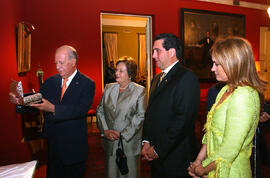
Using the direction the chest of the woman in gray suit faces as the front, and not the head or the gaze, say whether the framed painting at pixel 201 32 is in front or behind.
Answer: behind

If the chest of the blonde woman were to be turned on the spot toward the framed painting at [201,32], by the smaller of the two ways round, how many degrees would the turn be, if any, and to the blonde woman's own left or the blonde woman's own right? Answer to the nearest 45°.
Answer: approximately 90° to the blonde woman's own right

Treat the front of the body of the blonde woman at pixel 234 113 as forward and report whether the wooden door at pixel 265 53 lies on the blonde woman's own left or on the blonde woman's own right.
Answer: on the blonde woman's own right

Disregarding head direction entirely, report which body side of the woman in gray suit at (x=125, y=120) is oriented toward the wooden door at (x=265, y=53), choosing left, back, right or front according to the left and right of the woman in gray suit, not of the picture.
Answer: back

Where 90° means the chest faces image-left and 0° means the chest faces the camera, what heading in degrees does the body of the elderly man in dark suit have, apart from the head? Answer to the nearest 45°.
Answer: approximately 45°

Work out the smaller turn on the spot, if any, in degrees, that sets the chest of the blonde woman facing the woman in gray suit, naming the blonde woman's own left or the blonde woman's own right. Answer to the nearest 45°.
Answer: approximately 45° to the blonde woman's own right

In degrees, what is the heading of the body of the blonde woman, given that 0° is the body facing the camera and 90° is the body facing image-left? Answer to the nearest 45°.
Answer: approximately 90°

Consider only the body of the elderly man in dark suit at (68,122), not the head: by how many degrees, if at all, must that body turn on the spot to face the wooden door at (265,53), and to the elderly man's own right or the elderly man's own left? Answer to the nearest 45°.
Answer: approximately 180°

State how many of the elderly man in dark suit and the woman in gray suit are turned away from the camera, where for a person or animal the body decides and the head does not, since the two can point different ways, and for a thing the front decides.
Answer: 0

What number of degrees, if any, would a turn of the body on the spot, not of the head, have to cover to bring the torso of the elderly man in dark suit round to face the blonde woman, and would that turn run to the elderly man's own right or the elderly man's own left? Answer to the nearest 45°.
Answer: approximately 90° to the elderly man's own left
